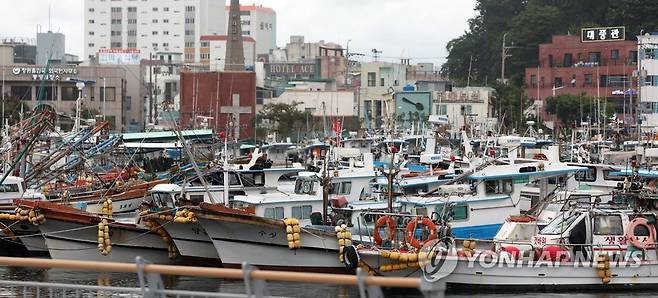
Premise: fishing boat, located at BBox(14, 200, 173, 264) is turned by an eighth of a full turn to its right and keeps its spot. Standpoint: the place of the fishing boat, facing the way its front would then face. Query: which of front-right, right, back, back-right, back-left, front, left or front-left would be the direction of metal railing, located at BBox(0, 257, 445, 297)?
back-left

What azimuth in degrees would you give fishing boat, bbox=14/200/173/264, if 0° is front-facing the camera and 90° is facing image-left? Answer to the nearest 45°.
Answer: approximately 90°
